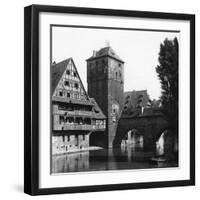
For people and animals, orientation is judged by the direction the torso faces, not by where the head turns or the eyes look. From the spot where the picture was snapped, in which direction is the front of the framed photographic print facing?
facing the viewer and to the right of the viewer
